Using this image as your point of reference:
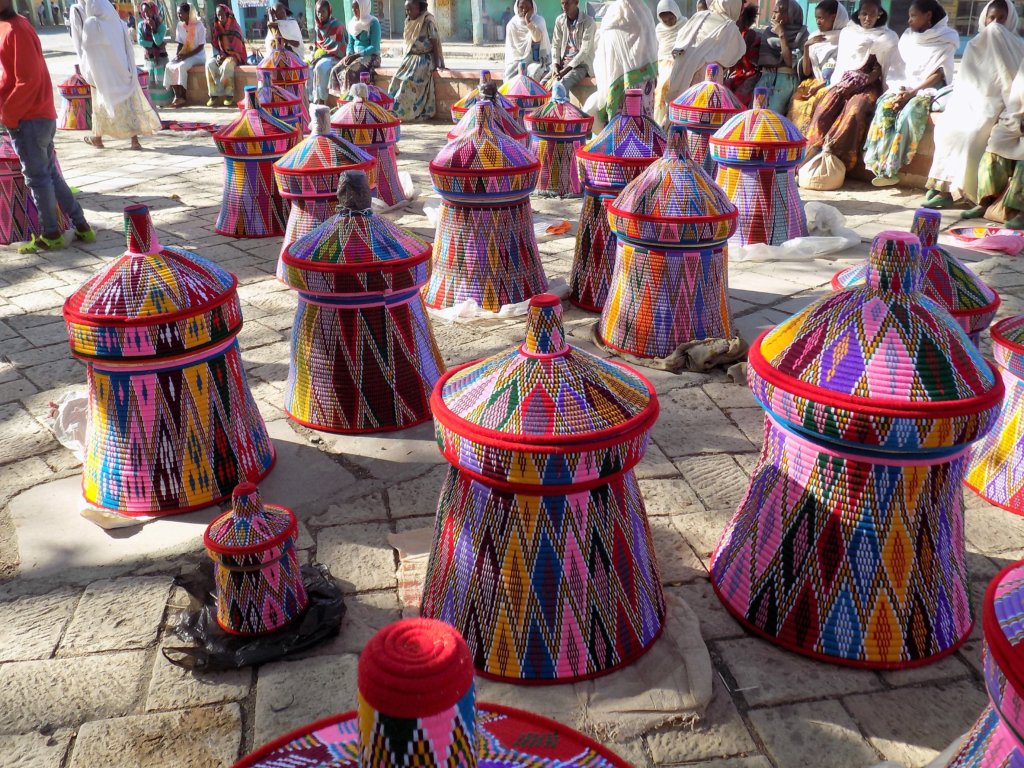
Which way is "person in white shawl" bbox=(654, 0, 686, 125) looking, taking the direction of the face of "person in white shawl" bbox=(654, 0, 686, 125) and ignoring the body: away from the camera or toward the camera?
toward the camera

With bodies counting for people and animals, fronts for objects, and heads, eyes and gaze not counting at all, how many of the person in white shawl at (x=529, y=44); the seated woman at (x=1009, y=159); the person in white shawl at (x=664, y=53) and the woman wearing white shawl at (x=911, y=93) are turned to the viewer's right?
0

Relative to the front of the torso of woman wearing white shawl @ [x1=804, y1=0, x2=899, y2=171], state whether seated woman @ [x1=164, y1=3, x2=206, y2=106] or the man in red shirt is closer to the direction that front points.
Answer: the man in red shirt

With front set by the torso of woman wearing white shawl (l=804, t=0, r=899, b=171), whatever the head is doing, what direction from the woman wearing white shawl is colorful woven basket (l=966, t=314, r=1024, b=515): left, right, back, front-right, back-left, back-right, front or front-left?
front-left

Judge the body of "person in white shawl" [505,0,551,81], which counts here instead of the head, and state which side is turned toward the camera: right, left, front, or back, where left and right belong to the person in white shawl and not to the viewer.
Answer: front

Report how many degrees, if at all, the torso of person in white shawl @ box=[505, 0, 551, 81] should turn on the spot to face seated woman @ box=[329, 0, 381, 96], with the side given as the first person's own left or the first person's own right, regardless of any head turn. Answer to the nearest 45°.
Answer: approximately 90° to the first person's own right

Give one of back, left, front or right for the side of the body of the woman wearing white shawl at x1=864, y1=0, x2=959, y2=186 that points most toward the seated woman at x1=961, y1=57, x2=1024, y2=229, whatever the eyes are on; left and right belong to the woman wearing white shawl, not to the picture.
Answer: left

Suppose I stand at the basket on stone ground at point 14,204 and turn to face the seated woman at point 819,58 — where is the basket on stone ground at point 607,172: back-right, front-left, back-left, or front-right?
front-right

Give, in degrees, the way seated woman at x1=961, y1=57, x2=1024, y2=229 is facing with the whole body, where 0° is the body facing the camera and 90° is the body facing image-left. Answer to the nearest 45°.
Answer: approximately 45°

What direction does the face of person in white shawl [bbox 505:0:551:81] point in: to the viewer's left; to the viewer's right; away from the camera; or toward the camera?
toward the camera

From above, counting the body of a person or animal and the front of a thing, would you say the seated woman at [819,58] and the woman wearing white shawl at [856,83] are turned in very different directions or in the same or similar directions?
same or similar directions

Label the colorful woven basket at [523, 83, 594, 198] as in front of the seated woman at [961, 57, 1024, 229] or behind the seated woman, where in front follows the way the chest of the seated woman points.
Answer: in front

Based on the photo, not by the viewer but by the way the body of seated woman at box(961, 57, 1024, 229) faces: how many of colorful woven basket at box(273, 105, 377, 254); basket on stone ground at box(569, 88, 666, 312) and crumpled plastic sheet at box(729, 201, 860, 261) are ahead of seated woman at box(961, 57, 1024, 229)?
3
